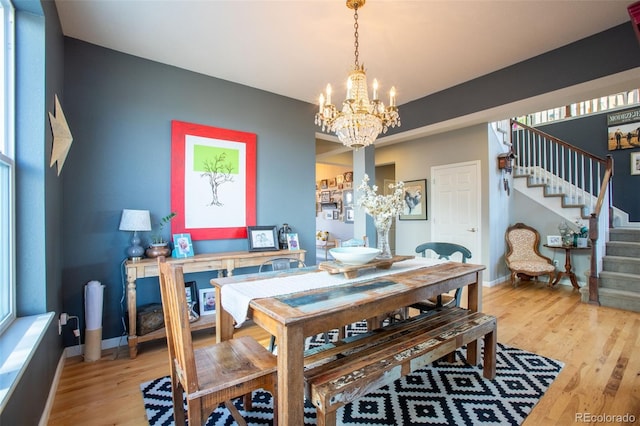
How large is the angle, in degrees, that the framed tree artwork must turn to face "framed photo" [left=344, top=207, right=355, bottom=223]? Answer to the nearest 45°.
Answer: approximately 90° to its left

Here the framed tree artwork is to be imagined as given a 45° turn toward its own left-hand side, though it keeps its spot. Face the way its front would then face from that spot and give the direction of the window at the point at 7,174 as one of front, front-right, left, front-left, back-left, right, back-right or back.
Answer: back-right

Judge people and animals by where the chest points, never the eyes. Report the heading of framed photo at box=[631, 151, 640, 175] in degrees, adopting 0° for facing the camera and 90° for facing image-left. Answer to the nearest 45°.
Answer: approximately 0°

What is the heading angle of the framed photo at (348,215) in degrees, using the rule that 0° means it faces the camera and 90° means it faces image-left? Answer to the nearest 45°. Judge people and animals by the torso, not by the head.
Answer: approximately 315°

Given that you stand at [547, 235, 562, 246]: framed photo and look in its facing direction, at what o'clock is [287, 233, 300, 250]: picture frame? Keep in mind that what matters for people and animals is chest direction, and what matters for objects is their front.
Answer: The picture frame is roughly at 1 o'clock from the framed photo.

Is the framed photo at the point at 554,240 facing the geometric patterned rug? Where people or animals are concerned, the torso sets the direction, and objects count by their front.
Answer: yes

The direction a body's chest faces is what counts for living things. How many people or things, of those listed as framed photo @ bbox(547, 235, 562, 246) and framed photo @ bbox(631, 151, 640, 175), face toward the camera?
2

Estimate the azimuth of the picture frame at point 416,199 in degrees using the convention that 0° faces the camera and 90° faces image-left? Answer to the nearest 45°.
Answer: approximately 45°

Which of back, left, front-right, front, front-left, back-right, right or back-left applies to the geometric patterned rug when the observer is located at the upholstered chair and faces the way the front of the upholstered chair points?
front-right

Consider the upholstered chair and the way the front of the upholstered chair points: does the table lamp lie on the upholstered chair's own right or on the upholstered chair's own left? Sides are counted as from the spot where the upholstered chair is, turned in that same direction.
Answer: on the upholstered chair's own right
